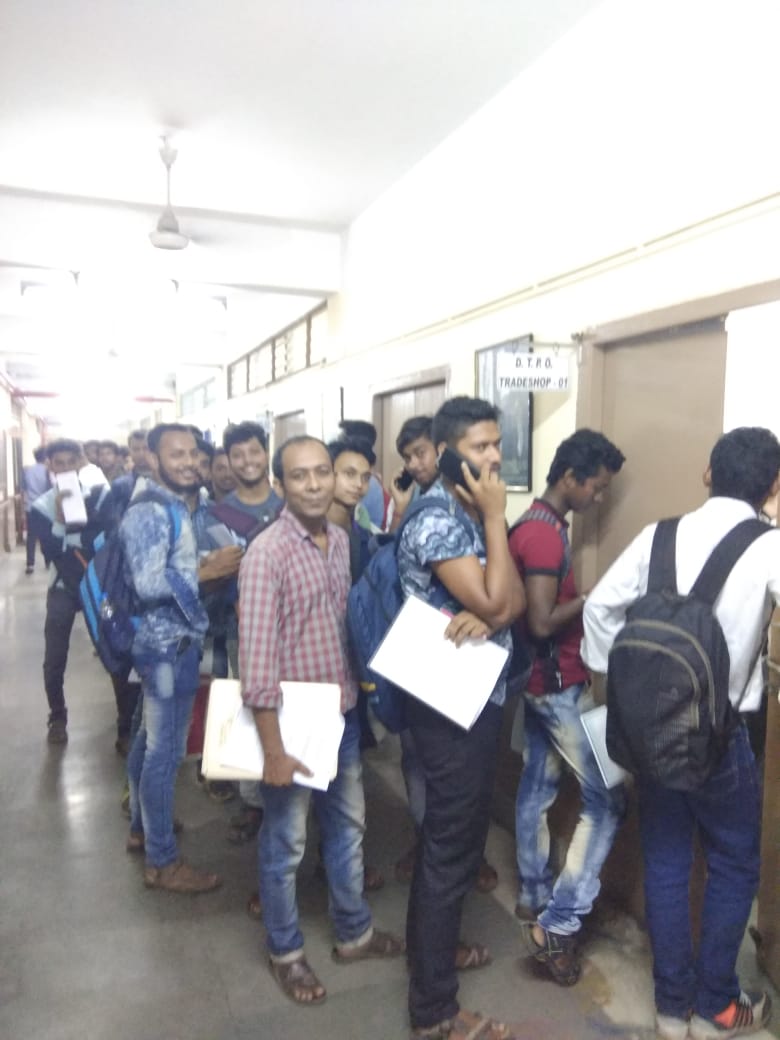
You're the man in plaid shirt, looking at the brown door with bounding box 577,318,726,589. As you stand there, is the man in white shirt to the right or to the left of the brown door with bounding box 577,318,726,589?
right

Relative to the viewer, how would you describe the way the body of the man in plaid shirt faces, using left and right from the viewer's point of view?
facing the viewer and to the right of the viewer

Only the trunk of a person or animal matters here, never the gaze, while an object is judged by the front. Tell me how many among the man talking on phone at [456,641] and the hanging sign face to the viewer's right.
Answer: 1

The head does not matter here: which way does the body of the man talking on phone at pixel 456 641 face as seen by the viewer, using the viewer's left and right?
facing to the right of the viewer

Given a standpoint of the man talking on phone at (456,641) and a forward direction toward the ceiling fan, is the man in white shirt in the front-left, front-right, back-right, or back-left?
back-right

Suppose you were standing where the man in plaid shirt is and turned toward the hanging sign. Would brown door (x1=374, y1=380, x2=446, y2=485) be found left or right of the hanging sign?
left

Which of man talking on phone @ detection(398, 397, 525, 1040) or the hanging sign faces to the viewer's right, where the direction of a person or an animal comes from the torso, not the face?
the man talking on phone

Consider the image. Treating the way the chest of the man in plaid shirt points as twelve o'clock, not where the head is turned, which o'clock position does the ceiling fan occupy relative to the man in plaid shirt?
The ceiling fan is roughly at 7 o'clock from the man in plaid shirt.

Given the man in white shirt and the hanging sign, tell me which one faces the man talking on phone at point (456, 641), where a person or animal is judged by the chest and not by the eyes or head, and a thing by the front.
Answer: the hanging sign

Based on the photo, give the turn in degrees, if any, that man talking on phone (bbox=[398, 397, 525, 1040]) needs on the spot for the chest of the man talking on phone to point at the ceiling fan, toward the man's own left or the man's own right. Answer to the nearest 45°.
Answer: approximately 135° to the man's own left

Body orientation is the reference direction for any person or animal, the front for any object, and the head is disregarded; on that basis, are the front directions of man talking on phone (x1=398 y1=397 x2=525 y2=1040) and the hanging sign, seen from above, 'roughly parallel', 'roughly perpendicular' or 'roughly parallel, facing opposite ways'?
roughly perpendicular

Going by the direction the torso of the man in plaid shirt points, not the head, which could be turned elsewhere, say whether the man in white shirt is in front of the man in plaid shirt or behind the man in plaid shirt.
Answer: in front

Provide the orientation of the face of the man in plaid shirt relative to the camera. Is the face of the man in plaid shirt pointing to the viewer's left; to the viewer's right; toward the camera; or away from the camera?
toward the camera

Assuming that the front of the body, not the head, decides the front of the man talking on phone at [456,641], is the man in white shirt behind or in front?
in front

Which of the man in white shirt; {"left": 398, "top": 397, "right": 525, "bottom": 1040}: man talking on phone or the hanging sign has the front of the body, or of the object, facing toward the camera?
the hanging sign

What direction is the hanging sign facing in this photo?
toward the camera
